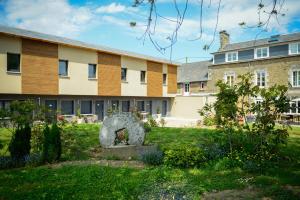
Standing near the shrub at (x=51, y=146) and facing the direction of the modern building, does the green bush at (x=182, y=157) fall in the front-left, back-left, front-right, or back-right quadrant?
back-right

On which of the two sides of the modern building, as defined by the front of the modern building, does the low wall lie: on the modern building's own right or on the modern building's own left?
on the modern building's own left

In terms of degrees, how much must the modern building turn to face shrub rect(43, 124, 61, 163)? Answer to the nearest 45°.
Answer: approximately 45° to its right

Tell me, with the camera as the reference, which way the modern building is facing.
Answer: facing the viewer and to the right of the viewer

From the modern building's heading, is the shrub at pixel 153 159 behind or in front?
in front

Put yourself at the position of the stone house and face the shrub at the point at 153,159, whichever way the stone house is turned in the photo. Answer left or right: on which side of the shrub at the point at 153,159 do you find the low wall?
right

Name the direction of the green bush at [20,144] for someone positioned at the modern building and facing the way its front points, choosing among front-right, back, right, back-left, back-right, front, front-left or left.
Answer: front-right

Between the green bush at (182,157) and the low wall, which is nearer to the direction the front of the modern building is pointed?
the green bush

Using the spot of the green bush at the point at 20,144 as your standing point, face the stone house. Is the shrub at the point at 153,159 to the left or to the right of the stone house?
right

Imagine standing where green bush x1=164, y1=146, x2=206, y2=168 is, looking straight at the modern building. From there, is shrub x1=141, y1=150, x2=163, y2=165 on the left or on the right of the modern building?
left
